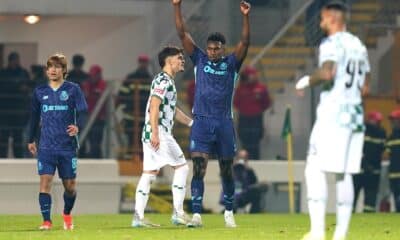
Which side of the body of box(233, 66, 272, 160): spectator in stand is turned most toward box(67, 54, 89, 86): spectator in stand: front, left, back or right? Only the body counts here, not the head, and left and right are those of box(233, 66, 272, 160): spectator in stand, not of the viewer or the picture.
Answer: right

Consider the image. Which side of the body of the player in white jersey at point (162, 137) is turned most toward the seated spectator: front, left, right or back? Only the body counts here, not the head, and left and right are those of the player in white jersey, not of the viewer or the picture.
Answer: left

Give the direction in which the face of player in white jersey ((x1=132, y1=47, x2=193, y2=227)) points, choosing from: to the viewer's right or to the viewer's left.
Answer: to the viewer's right

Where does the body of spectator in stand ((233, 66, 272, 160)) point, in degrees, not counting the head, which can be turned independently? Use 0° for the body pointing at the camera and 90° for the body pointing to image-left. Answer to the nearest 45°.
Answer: approximately 0°
